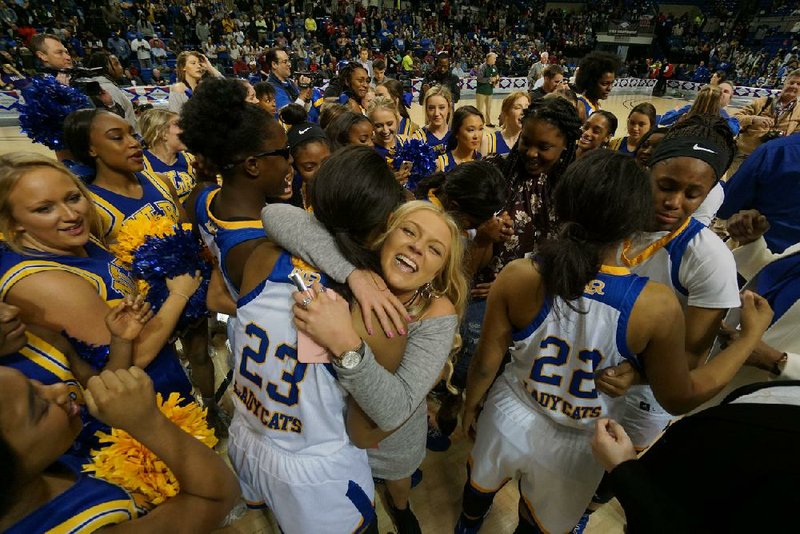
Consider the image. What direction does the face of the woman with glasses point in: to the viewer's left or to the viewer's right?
to the viewer's right

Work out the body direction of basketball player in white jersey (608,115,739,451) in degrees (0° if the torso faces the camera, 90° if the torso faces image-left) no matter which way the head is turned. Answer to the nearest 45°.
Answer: approximately 45°

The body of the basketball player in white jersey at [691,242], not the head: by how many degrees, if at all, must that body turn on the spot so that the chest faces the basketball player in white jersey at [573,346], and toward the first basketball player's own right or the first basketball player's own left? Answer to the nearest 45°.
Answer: approximately 45° to the first basketball player's own left
